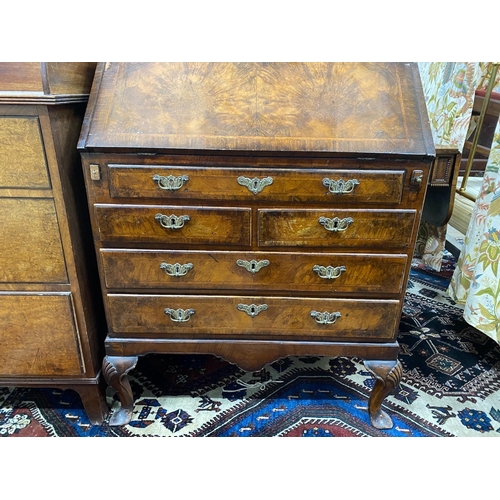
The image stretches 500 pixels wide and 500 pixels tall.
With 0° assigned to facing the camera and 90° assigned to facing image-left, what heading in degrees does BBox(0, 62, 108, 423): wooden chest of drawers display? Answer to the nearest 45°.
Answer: approximately 0°

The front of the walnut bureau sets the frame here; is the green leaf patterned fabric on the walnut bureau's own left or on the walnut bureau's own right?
on the walnut bureau's own left

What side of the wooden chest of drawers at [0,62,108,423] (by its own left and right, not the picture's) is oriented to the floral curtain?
left

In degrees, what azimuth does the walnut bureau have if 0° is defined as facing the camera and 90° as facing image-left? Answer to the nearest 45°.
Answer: approximately 0°

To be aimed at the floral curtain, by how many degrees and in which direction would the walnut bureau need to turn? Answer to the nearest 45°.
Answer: approximately 135° to its left

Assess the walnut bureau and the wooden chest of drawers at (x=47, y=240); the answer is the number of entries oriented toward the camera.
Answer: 2

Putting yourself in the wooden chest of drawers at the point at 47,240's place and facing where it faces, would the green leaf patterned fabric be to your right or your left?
on your left
